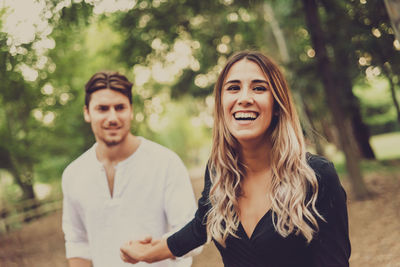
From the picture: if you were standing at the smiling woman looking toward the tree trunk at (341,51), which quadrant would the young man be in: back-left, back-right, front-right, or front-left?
front-left

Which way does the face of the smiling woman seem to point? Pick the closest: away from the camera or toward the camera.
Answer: toward the camera

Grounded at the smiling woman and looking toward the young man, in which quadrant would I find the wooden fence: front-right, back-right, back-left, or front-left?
front-right

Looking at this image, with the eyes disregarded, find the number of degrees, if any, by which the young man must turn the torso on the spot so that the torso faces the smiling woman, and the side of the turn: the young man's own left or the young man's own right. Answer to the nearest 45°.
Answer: approximately 45° to the young man's own left

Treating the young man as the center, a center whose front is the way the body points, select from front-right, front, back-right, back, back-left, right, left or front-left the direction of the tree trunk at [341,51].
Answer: back-left

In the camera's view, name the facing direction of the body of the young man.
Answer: toward the camera

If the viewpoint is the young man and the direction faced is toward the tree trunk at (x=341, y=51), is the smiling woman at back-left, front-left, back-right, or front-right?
back-right

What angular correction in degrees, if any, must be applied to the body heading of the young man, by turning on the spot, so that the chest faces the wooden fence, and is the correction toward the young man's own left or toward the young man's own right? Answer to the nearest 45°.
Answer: approximately 180°

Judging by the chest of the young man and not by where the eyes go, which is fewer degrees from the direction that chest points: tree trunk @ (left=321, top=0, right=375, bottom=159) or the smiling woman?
the smiling woman

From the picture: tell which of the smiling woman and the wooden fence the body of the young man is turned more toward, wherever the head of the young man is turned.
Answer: the smiling woman
